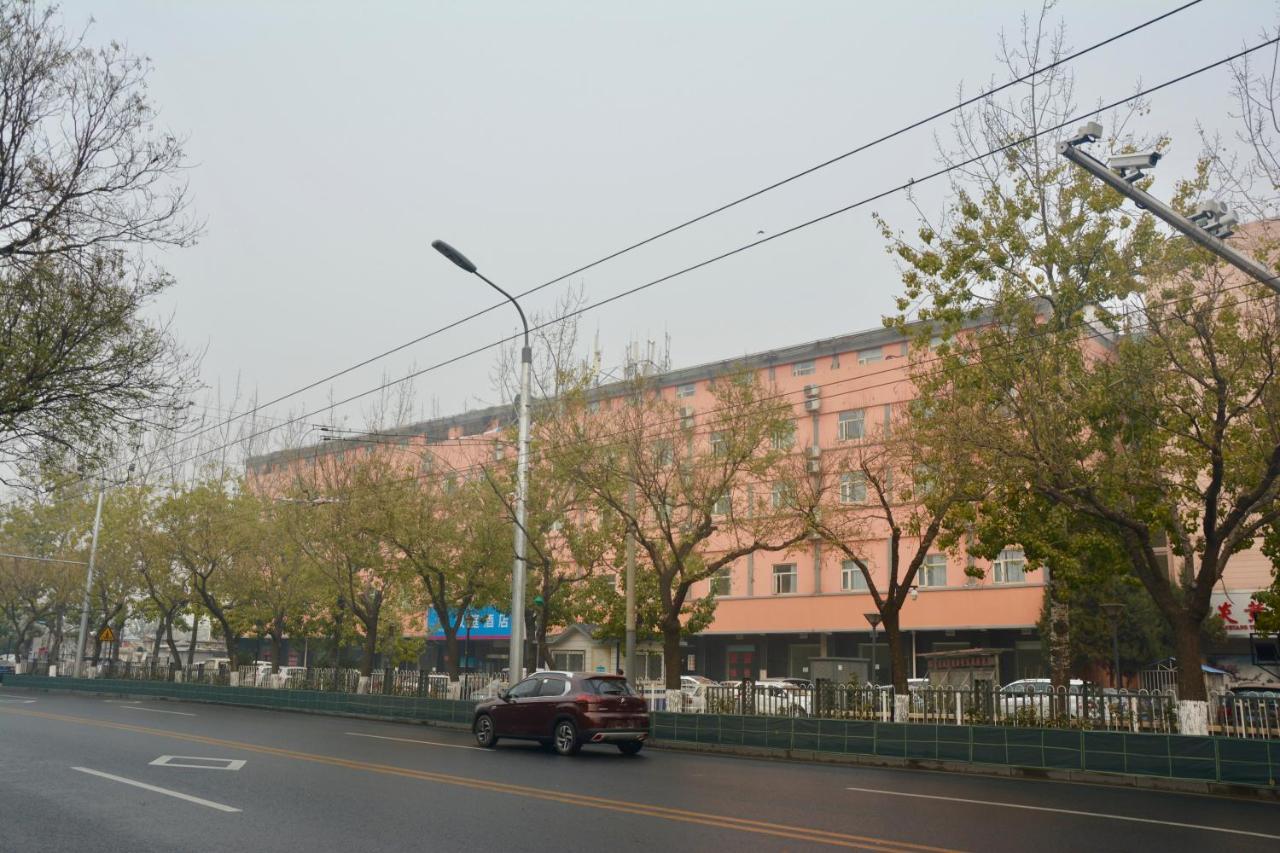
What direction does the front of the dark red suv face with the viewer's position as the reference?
facing away from the viewer and to the left of the viewer

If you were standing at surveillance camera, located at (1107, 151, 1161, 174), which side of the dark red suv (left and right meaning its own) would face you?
back

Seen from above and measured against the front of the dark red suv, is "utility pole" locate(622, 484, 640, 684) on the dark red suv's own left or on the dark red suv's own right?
on the dark red suv's own right

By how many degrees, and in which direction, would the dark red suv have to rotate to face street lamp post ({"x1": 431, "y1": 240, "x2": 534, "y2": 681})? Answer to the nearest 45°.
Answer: approximately 45° to its right

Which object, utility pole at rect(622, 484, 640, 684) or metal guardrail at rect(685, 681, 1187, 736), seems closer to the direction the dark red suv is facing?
the utility pole

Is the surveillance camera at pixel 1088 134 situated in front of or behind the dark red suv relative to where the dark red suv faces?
behind

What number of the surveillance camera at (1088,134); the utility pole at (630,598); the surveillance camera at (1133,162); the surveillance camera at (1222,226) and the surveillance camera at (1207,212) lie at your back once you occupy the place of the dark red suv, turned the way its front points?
4

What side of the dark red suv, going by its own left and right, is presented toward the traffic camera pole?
back

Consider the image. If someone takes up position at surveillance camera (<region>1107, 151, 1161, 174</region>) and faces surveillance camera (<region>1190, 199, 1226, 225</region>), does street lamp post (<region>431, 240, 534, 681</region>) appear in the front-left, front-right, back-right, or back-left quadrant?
back-left
